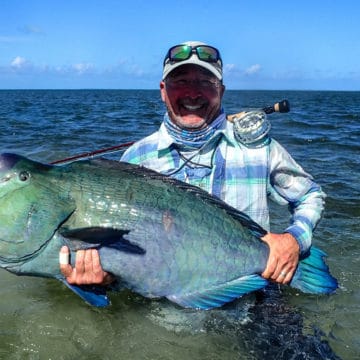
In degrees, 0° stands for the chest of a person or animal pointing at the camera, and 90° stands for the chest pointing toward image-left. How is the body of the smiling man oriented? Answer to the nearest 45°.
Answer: approximately 0°

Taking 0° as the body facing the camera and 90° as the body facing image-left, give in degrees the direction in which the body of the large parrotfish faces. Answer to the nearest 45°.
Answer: approximately 90°
